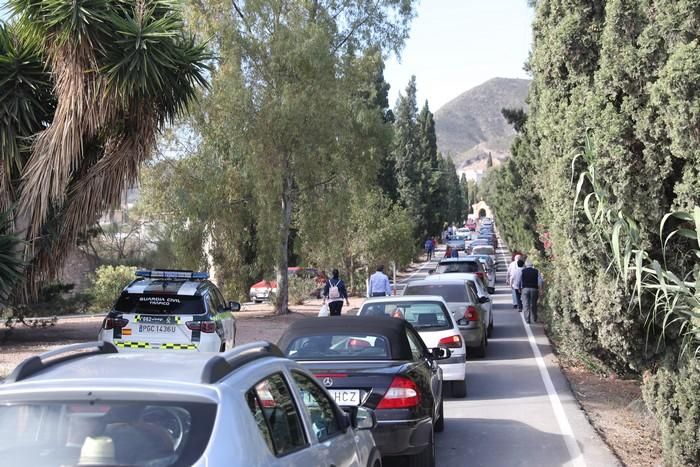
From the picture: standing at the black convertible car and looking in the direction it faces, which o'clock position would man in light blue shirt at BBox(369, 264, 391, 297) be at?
The man in light blue shirt is roughly at 12 o'clock from the black convertible car.

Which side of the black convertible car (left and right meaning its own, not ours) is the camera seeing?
back

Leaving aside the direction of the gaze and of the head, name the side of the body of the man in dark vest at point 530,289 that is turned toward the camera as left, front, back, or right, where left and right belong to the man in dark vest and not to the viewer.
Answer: back

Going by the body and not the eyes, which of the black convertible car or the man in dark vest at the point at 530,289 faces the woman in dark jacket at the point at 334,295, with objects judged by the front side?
the black convertible car

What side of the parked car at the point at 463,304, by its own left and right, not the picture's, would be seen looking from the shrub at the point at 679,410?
back

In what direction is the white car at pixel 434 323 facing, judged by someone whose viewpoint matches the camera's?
facing away from the viewer

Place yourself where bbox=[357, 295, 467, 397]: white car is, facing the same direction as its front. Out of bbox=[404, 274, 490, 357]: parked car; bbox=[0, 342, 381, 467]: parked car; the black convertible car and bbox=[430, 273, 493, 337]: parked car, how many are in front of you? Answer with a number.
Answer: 2

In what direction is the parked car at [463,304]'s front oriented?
away from the camera

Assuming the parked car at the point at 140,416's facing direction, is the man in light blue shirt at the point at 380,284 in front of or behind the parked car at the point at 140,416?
in front

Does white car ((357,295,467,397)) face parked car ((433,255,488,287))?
yes

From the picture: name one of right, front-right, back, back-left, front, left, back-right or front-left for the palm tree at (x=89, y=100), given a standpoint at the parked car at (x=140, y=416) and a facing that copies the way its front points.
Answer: front-left
